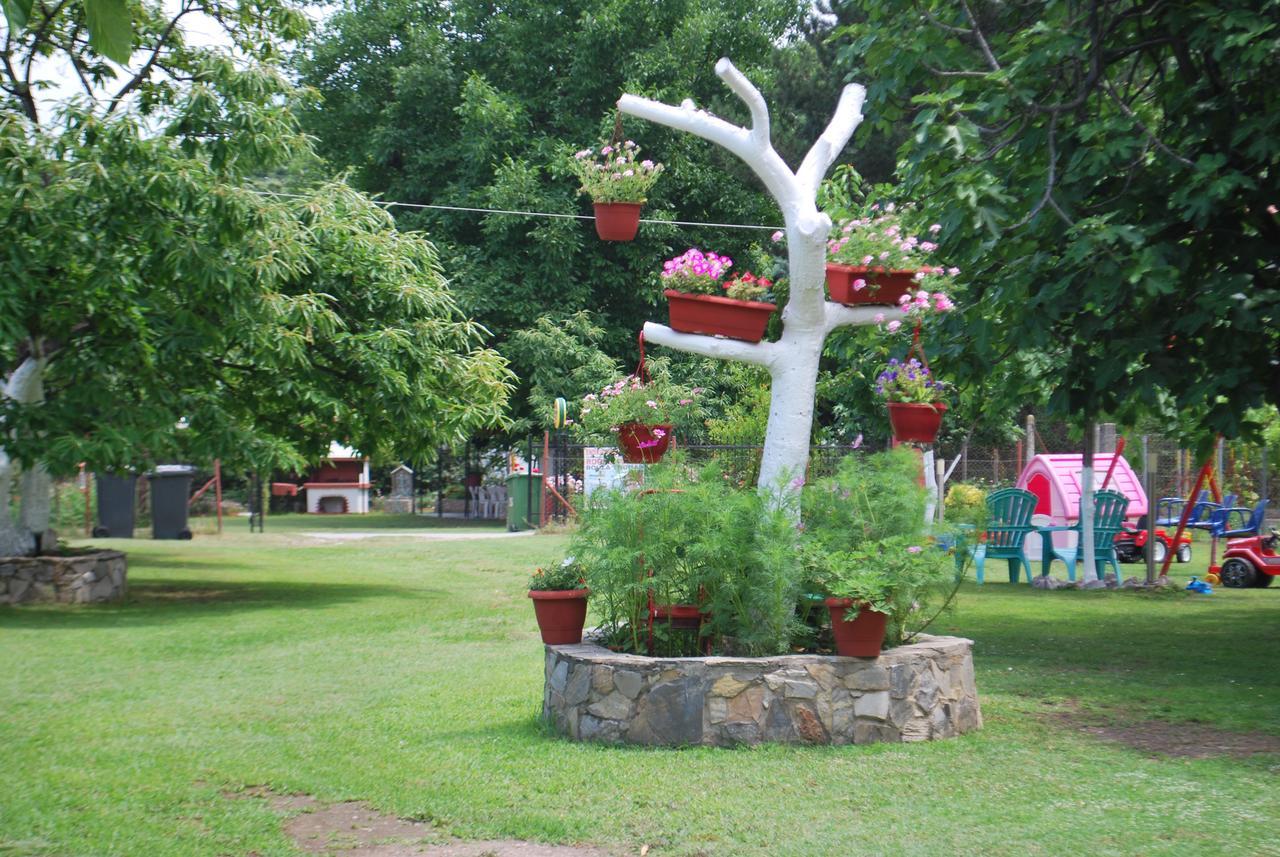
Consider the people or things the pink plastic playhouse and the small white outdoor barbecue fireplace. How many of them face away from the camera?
0

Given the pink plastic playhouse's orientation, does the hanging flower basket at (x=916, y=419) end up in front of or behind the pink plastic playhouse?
in front

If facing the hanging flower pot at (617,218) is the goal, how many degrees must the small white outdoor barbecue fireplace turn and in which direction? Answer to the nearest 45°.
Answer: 0° — it already faces it

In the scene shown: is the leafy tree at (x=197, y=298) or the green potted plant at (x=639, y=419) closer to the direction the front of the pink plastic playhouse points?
the leafy tree

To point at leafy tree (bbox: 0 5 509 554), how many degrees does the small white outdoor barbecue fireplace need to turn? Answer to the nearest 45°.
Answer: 0° — it already faces it

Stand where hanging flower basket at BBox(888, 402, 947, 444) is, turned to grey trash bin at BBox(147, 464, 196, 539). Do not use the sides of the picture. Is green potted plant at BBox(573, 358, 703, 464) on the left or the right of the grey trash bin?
left

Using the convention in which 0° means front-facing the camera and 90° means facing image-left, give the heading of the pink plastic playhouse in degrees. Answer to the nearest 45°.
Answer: approximately 45°

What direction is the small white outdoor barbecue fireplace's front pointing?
toward the camera

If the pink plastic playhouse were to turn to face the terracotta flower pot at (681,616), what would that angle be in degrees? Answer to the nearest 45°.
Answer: approximately 45° to its left

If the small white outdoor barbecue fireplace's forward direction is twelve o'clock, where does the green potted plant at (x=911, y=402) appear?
The green potted plant is roughly at 12 o'clock from the small white outdoor barbecue fireplace.

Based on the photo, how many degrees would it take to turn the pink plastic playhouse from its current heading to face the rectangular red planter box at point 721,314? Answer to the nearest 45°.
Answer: approximately 45° to its left
